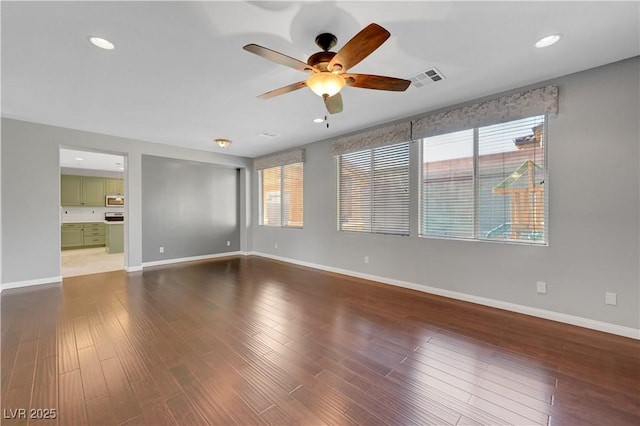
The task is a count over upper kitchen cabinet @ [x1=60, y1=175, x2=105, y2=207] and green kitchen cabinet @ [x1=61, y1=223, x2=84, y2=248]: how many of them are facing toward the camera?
2

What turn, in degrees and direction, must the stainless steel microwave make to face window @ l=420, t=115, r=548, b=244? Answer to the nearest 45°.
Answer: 0° — it already faces it

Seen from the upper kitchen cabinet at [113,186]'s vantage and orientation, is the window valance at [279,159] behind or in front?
in front

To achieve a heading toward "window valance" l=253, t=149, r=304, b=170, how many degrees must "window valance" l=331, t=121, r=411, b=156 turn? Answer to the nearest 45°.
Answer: approximately 90° to its right

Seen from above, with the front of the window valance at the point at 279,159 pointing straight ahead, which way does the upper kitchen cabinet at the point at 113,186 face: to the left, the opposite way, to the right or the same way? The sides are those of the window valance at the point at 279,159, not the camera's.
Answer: to the left

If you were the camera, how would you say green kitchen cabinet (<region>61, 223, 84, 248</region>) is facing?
facing the viewer

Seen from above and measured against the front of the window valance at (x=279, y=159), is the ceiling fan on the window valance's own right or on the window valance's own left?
on the window valance's own left

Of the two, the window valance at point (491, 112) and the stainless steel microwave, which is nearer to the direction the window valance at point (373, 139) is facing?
the stainless steel microwave

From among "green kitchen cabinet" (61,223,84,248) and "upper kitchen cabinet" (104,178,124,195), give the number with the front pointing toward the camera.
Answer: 2

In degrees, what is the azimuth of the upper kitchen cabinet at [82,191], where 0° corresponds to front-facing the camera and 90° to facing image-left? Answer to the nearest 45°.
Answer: approximately 0°

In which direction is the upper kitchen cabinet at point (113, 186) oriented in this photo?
toward the camera

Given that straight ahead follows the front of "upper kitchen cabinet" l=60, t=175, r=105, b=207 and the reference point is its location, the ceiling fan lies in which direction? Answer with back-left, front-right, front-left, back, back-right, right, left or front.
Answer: front

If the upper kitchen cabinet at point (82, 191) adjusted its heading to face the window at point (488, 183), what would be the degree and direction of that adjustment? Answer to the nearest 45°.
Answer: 0° — it already faces it

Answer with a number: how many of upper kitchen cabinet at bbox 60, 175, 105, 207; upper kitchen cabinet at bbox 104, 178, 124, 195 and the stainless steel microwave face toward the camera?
3
